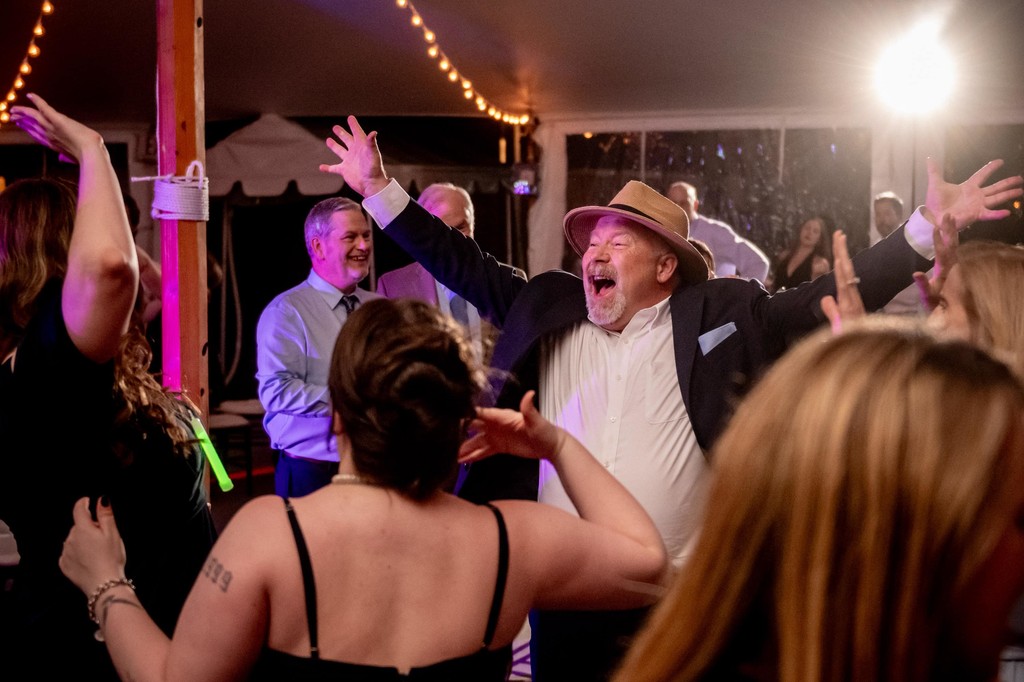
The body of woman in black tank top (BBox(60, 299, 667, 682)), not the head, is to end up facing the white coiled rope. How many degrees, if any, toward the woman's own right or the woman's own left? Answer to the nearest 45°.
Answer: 0° — they already face it

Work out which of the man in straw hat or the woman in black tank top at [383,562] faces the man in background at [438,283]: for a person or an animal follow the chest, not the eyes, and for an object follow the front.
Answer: the woman in black tank top

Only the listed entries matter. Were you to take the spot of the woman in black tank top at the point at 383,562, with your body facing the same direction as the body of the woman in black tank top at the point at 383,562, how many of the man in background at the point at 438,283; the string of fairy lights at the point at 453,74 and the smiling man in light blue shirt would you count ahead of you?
3

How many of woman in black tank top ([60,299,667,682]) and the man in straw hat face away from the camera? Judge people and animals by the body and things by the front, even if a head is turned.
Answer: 1

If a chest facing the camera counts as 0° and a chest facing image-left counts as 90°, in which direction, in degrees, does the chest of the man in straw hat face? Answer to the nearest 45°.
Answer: approximately 45°

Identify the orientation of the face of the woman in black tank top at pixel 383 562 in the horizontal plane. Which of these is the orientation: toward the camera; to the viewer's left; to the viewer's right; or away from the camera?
away from the camera

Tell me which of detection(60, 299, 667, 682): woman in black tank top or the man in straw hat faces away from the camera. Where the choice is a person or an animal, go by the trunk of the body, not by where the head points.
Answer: the woman in black tank top

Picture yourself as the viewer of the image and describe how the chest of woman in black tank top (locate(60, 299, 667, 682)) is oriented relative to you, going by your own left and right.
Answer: facing away from the viewer

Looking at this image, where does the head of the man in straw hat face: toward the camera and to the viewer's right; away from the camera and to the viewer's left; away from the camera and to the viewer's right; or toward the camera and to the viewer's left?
toward the camera and to the viewer's left

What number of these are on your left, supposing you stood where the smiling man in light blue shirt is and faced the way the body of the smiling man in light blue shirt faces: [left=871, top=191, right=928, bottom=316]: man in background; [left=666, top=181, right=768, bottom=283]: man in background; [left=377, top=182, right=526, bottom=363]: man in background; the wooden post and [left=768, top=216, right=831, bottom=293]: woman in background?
4

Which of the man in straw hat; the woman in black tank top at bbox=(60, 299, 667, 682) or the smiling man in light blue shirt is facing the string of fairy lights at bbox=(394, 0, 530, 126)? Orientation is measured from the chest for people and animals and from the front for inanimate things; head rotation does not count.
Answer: the woman in black tank top

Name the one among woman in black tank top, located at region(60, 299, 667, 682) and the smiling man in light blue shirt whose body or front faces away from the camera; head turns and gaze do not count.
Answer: the woman in black tank top

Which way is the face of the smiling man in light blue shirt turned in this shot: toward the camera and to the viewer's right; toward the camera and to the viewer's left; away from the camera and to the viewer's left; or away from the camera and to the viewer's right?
toward the camera and to the viewer's right

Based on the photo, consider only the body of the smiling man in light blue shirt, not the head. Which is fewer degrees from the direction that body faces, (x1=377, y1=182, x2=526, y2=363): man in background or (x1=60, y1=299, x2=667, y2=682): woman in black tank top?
the woman in black tank top

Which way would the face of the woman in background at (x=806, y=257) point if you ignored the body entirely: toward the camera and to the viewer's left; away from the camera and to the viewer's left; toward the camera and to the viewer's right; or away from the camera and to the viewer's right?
toward the camera and to the viewer's left

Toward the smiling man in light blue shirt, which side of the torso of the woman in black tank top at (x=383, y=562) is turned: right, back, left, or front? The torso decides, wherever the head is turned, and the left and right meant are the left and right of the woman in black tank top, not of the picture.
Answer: front

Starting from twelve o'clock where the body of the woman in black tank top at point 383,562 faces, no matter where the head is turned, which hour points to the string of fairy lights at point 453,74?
The string of fairy lights is roughly at 12 o'clock from the woman in black tank top.

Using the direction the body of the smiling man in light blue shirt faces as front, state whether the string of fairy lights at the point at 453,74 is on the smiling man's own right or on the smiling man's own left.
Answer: on the smiling man's own left

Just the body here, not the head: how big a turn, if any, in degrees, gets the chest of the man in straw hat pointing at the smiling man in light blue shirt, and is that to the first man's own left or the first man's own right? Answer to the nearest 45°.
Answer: approximately 90° to the first man's own right
